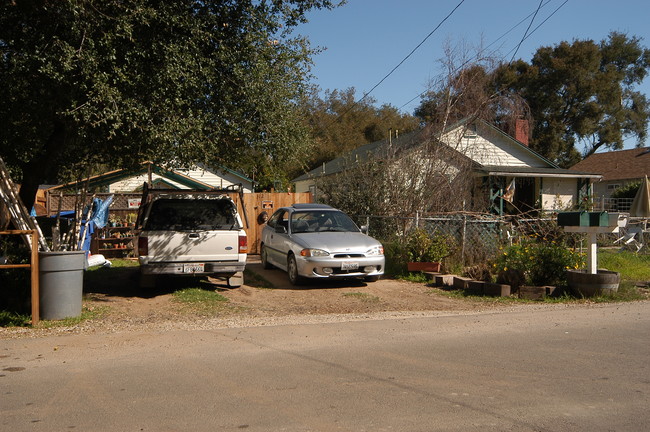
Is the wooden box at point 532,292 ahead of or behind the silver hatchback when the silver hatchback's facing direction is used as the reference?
ahead

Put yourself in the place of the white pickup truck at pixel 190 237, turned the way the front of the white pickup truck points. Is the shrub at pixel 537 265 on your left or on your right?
on your right

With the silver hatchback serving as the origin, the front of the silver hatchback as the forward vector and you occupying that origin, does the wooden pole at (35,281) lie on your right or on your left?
on your right

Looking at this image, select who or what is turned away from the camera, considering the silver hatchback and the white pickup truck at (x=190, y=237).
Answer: the white pickup truck

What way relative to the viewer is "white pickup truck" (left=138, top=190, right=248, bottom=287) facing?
away from the camera
